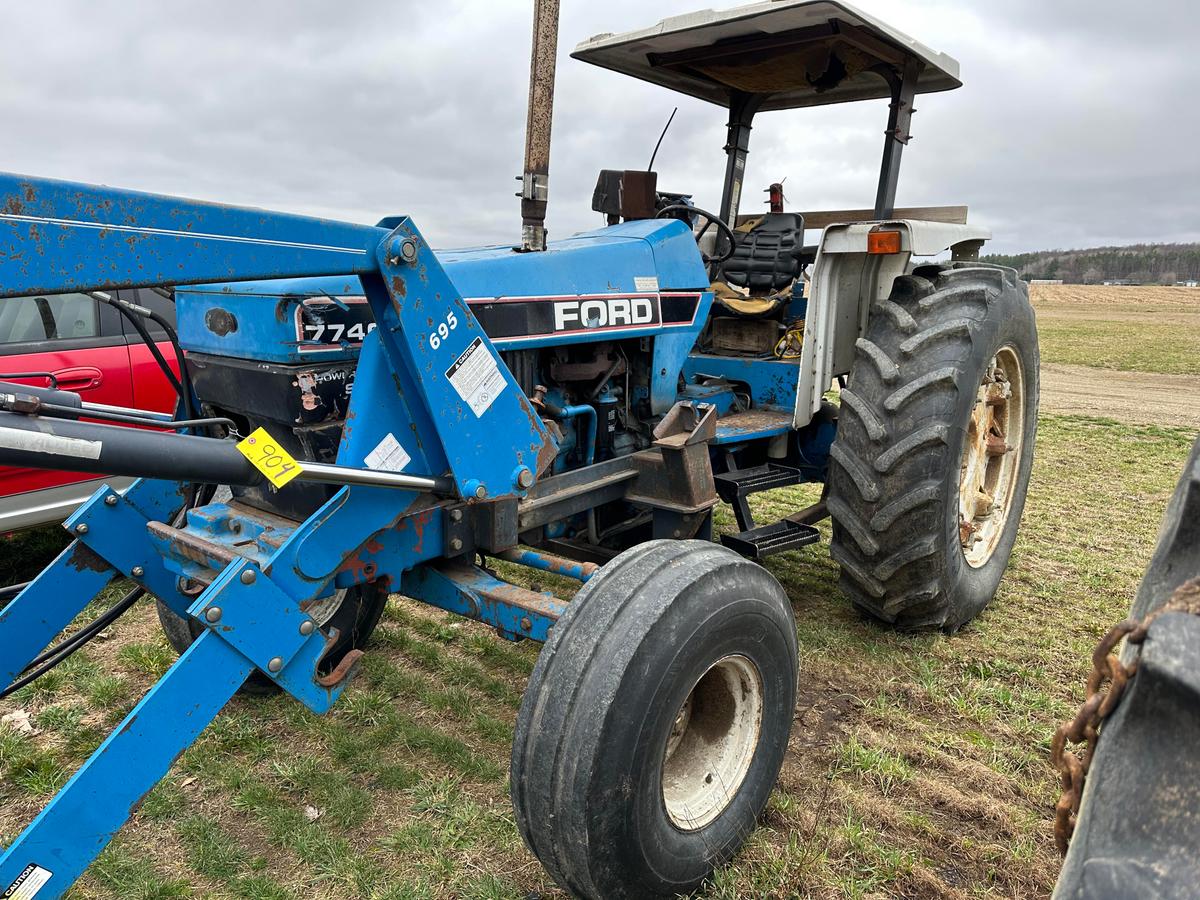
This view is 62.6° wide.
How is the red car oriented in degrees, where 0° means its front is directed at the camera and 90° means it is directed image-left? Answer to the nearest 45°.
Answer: approximately 45°

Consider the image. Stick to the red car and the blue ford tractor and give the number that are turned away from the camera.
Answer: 0

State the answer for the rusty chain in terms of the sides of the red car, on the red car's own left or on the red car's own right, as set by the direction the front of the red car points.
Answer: on the red car's own left

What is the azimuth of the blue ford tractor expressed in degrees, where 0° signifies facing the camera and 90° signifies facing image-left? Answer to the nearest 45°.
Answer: approximately 45°
